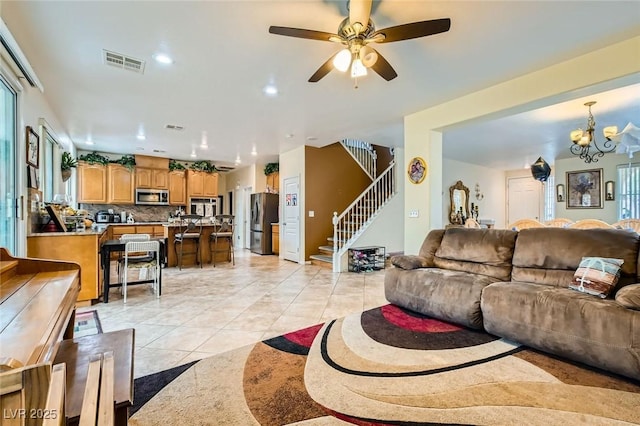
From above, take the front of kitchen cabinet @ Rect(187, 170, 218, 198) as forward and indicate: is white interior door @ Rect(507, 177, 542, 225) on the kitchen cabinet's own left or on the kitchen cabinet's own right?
on the kitchen cabinet's own left

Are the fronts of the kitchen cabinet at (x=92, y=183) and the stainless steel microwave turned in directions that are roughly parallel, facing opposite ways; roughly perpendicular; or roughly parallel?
roughly parallel

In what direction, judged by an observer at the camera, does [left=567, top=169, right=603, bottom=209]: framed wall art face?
facing the viewer

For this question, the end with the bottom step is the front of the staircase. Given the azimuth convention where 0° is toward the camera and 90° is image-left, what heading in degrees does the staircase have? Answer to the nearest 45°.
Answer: approximately 45°

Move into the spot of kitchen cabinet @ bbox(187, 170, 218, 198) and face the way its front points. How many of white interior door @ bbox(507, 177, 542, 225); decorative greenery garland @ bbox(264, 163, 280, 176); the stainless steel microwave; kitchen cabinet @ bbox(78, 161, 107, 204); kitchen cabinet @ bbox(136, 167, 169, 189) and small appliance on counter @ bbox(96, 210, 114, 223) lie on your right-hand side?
4

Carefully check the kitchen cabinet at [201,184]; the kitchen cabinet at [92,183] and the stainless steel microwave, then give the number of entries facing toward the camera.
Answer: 3

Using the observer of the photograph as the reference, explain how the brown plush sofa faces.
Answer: facing the viewer and to the left of the viewer

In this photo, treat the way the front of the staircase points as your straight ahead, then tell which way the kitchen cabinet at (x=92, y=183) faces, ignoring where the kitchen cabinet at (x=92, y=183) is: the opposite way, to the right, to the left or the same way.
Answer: to the left

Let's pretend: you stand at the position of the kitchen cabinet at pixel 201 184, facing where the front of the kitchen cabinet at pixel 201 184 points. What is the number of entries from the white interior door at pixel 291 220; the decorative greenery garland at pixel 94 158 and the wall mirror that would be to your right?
1

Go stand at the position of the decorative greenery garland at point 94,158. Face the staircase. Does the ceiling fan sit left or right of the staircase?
right

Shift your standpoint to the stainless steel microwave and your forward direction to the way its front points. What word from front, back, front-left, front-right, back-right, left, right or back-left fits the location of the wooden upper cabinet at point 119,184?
right

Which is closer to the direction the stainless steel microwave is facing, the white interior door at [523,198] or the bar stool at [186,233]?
the bar stool

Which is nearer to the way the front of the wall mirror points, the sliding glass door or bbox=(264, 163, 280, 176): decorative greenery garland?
the sliding glass door

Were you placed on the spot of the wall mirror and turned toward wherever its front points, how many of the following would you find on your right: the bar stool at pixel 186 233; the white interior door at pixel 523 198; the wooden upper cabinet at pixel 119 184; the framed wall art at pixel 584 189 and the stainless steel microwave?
3

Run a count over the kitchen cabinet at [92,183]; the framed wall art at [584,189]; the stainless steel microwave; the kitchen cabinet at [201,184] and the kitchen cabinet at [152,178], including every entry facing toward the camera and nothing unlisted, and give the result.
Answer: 5

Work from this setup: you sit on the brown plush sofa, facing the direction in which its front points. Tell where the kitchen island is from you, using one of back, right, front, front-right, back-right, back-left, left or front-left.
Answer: front-right

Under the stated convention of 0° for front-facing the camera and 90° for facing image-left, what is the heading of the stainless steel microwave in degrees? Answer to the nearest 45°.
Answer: approximately 0°

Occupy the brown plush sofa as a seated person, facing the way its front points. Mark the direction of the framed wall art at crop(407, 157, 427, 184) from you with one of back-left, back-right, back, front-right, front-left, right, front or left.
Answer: right

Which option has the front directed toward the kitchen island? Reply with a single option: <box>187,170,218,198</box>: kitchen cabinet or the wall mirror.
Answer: the kitchen cabinet
